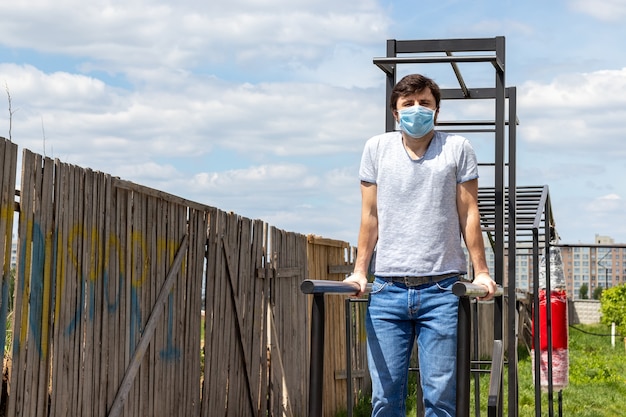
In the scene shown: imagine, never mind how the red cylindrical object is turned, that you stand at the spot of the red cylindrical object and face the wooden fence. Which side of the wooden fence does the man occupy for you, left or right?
left

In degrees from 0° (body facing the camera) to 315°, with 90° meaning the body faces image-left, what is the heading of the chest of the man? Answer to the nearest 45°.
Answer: approximately 0°

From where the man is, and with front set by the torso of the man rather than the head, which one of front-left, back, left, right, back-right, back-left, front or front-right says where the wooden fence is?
back-right

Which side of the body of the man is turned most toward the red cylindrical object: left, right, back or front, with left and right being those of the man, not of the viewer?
back

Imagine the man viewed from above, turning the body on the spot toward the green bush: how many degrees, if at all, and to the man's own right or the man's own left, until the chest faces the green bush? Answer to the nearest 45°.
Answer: approximately 180°
